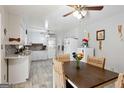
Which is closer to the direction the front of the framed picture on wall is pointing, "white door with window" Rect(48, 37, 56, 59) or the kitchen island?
the kitchen island

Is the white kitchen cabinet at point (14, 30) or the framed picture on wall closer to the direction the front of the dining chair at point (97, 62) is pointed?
the white kitchen cabinet

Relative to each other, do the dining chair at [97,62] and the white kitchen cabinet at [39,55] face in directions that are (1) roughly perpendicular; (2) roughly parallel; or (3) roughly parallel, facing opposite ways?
roughly perpendicular

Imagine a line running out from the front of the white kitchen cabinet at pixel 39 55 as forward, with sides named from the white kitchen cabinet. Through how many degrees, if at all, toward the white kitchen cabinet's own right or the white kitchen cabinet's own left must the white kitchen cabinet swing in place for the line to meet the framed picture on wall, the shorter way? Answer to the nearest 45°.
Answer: approximately 45° to the white kitchen cabinet's own left

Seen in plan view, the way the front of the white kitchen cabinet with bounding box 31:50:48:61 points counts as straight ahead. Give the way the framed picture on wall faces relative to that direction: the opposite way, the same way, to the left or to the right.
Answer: to the right

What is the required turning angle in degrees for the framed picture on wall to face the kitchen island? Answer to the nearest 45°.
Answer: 0° — it already faces it

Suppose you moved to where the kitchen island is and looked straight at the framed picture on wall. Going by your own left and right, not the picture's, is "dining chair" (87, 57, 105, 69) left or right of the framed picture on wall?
right

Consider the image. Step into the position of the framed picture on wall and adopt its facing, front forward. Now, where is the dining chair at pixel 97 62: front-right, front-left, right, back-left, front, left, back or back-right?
front-left

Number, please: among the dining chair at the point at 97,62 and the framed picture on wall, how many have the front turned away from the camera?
0

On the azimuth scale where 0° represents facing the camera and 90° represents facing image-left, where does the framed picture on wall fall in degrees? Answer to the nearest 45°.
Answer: approximately 45°

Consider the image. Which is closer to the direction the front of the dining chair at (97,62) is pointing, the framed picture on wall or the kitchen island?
the kitchen island

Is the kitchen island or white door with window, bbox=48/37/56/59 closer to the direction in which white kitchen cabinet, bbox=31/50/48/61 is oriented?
the kitchen island

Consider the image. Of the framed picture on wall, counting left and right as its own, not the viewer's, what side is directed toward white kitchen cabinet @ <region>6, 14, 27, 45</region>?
front

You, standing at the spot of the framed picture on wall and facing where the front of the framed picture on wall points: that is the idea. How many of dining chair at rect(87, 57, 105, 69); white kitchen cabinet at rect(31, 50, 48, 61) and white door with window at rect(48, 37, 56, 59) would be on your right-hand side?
2

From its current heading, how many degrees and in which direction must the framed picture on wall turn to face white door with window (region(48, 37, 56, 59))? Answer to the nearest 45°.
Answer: approximately 90° to its right
